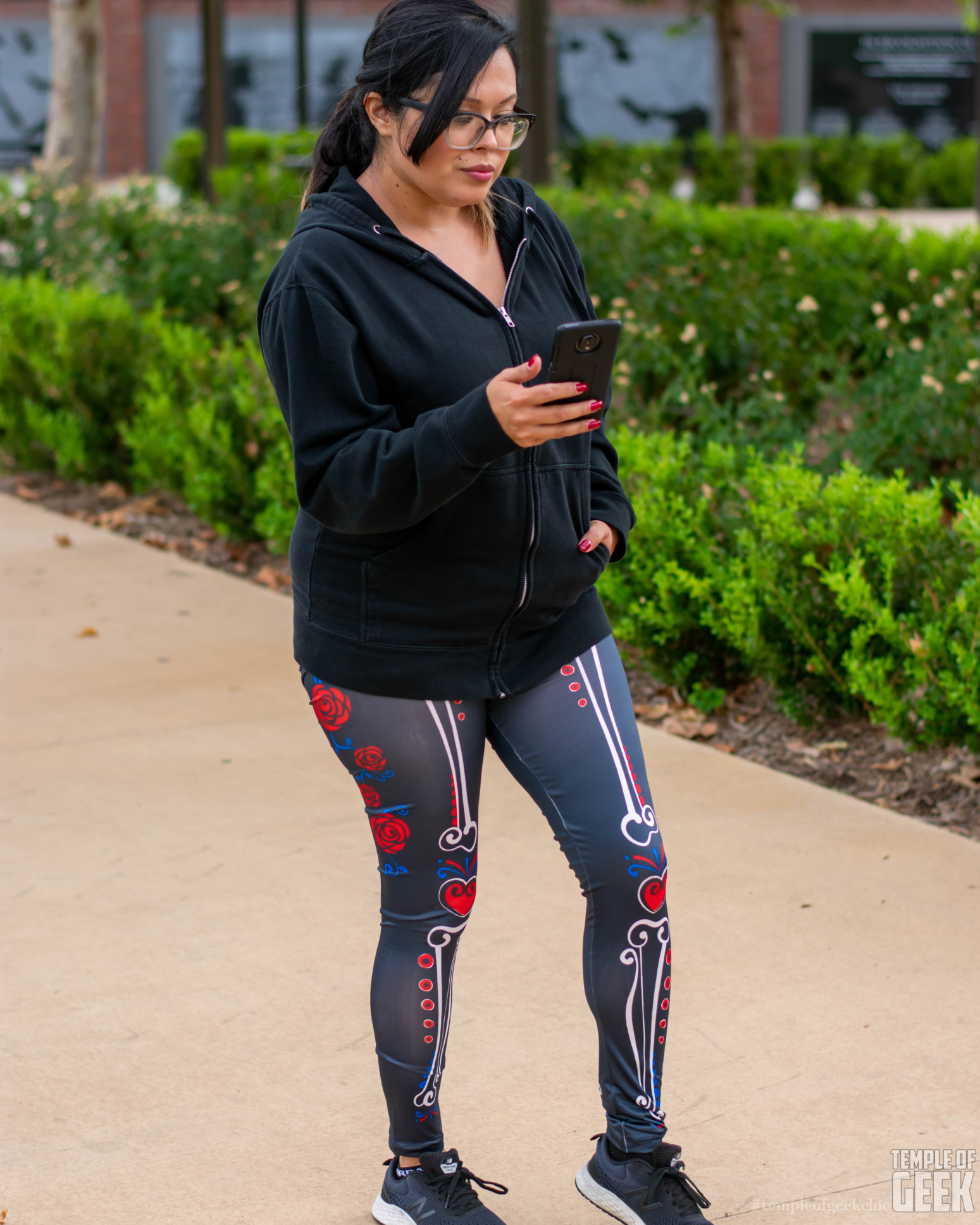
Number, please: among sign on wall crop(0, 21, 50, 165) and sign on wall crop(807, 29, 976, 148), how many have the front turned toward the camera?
2

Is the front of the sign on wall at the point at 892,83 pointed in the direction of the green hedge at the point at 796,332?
yes

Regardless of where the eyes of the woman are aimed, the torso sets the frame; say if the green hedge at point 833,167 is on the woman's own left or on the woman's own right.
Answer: on the woman's own left

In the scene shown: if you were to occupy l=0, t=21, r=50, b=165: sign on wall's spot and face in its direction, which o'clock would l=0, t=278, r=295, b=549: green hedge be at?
The green hedge is roughly at 12 o'clock from the sign on wall.

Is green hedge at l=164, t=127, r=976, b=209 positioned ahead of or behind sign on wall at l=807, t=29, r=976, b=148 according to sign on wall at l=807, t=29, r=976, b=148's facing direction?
ahead

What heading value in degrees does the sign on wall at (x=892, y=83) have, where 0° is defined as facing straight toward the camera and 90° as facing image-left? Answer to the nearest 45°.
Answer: approximately 0°

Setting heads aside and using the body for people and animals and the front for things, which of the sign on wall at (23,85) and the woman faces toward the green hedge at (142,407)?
the sign on wall

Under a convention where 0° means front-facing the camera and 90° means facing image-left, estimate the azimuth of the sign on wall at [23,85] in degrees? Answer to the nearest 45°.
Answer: approximately 0°

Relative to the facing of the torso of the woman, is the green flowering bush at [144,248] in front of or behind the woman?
behind

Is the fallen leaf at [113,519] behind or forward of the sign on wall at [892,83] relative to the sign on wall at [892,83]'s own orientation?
forward

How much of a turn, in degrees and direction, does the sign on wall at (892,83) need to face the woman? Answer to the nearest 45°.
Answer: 0° — it already faces them
